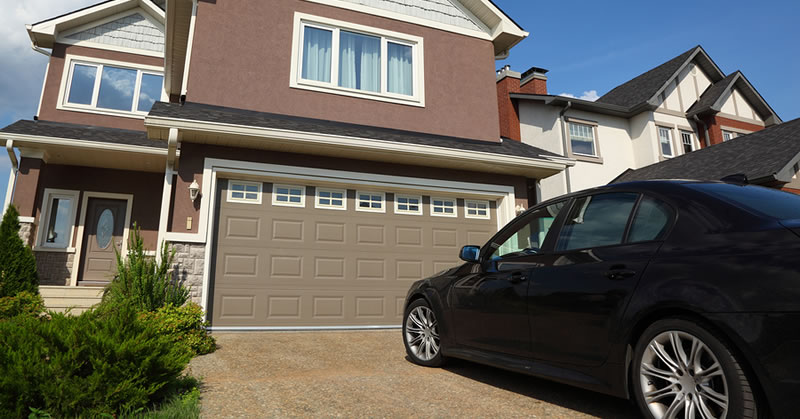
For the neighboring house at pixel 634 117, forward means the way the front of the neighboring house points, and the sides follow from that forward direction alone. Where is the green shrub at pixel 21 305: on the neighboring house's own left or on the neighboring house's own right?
on the neighboring house's own right

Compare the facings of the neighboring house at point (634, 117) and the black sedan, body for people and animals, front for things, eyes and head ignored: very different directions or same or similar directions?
very different directions

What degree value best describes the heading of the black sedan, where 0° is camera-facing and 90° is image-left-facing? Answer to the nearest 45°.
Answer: approximately 135°

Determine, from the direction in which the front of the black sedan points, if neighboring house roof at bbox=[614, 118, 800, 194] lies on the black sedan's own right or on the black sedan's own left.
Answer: on the black sedan's own right

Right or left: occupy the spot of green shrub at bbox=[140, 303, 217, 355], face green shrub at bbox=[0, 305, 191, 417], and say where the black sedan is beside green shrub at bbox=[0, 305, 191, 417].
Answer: left

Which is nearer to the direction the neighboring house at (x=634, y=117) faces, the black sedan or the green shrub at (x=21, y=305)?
the black sedan

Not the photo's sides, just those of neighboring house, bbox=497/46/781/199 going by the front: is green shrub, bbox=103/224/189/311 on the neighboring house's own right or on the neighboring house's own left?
on the neighboring house's own right

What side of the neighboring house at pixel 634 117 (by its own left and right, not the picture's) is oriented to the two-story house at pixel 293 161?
right
